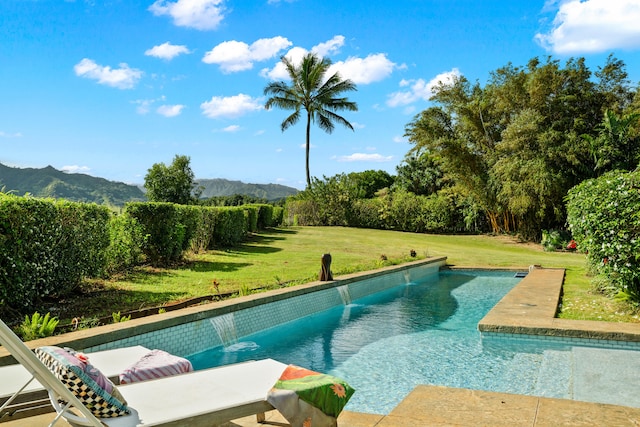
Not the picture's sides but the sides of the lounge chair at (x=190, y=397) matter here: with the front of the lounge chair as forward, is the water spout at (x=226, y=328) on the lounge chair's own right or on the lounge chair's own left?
on the lounge chair's own left

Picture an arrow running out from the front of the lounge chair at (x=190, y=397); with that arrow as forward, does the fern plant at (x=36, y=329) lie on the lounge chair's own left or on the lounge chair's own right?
on the lounge chair's own left

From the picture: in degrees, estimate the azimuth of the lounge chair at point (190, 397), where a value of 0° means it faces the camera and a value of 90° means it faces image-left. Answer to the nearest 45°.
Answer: approximately 270°

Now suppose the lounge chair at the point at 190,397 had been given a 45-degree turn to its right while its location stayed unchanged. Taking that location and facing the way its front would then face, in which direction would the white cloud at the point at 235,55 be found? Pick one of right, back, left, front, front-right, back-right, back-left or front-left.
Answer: back-left

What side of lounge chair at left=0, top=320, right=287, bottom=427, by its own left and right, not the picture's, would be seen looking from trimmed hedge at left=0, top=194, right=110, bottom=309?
left

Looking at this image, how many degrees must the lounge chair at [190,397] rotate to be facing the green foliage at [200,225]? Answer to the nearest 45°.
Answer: approximately 90° to its left

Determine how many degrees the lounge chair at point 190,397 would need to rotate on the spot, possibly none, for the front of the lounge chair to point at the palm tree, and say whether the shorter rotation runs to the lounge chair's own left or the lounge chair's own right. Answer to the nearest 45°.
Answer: approximately 90° to the lounge chair's own left

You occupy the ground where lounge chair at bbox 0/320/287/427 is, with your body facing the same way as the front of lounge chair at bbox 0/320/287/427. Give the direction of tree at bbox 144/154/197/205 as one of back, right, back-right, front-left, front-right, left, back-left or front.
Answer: left

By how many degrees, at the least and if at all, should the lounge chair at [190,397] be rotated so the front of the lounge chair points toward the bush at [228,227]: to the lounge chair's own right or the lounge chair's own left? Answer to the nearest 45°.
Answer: approximately 90° to the lounge chair's own left

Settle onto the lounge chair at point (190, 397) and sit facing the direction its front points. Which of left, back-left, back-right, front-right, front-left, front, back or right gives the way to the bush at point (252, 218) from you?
left

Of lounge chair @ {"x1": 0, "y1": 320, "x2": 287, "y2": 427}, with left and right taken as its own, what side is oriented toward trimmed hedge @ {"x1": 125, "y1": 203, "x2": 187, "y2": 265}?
left
